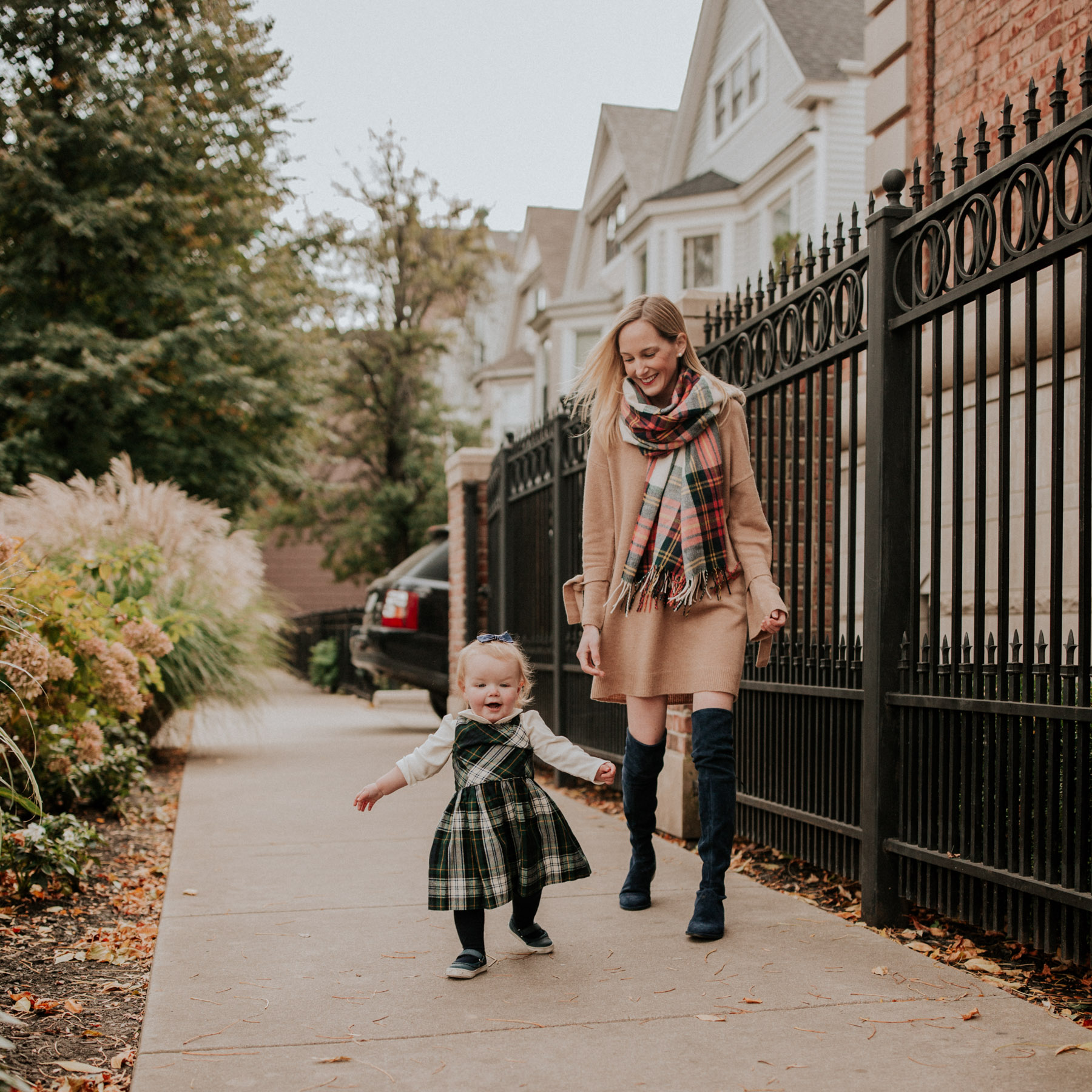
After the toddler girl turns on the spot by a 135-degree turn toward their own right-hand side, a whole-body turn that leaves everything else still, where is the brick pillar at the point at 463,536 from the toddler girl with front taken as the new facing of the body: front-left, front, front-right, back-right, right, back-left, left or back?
front-right

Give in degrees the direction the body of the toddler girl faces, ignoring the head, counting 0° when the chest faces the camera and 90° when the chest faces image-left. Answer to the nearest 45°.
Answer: approximately 0°

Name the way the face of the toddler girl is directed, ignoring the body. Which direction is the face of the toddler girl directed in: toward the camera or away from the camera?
toward the camera

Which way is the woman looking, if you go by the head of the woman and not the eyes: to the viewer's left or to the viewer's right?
to the viewer's left

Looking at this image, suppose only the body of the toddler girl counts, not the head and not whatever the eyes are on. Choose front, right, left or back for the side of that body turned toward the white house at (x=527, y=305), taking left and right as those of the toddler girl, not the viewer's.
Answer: back

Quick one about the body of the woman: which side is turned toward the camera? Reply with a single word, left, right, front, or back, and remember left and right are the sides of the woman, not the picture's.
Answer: front

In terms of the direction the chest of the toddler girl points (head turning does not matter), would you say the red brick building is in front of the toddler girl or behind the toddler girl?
behind

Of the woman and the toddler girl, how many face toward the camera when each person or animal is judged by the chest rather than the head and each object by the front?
2

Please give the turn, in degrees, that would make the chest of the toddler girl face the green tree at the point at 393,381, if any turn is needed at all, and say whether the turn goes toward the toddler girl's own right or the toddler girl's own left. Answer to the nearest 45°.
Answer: approximately 180°

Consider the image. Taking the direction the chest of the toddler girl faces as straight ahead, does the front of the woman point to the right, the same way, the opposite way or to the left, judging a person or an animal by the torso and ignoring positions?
the same way

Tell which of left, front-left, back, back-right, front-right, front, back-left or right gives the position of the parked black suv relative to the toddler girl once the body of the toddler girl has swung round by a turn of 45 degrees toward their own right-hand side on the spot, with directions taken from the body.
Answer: back-right
